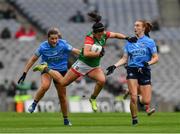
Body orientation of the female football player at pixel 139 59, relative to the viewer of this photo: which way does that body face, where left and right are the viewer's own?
facing the viewer and to the left of the viewer

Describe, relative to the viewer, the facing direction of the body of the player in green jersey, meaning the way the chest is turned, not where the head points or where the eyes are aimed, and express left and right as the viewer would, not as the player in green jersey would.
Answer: facing the viewer and to the right of the viewer

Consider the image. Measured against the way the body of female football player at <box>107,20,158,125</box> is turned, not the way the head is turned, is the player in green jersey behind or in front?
in front

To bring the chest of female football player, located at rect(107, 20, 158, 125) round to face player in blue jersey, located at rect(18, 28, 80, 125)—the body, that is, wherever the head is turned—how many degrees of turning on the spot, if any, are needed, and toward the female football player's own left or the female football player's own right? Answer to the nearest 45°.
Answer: approximately 45° to the female football player's own right

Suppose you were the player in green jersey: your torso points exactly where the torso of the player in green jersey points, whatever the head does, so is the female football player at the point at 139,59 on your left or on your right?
on your left

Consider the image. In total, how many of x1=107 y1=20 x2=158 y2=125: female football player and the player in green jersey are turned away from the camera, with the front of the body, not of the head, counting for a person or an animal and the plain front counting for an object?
0
